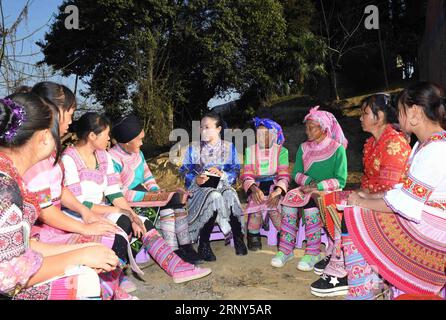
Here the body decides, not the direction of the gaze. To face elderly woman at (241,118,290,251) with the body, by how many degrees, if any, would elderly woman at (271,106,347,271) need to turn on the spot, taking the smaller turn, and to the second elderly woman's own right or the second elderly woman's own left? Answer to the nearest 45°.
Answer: approximately 90° to the second elderly woman's own right

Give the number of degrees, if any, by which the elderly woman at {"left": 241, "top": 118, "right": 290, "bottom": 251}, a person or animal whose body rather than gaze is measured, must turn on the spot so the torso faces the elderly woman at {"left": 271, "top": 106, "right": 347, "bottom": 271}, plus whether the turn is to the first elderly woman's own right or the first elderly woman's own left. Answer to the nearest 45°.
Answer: approximately 45° to the first elderly woman's own left

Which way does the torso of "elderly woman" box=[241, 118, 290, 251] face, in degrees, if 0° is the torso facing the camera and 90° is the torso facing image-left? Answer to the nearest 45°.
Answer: approximately 0°

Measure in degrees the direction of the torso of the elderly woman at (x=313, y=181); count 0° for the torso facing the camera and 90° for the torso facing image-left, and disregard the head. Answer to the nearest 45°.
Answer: approximately 45°

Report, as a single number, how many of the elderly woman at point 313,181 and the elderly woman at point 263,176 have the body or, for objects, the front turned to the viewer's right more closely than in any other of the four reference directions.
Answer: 0
